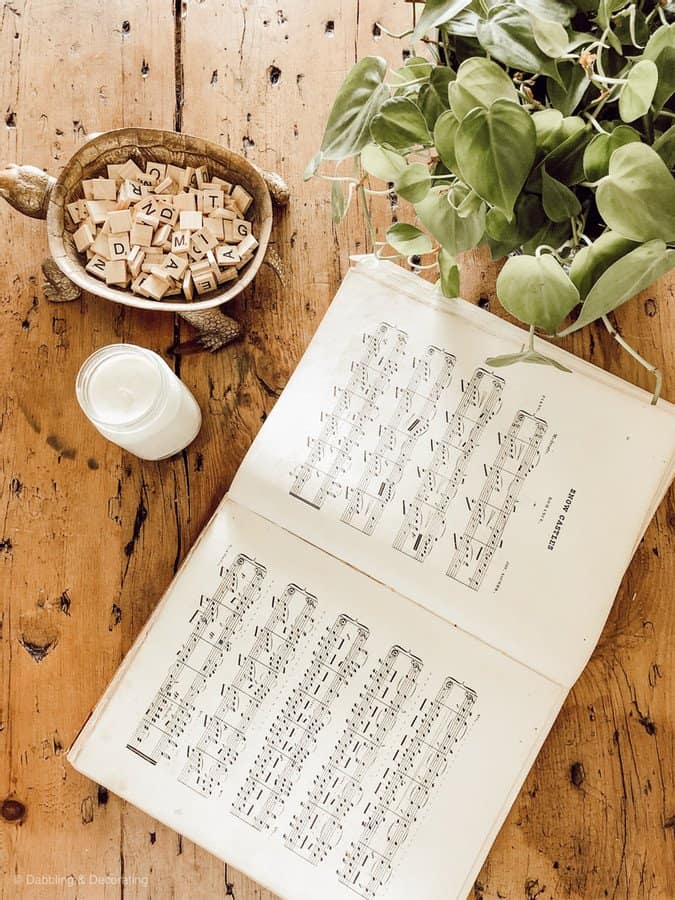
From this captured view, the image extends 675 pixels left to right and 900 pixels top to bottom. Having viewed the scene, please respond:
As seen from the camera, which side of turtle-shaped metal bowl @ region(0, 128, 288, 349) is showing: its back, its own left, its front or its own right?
left
